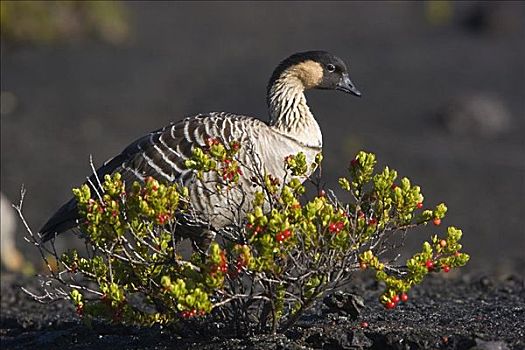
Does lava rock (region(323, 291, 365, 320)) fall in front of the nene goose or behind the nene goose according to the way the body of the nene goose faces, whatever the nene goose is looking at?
in front

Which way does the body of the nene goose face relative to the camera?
to the viewer's right
